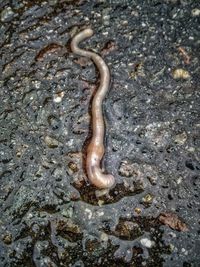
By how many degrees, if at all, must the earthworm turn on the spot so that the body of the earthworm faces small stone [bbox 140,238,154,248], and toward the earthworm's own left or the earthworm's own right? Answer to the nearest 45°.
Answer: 0° — it already faces it

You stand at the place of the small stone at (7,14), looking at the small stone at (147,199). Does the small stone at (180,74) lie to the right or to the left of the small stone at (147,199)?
left

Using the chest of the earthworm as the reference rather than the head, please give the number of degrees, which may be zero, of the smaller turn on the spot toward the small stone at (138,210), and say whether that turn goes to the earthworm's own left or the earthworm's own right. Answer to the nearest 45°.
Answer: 0° — it already faces it

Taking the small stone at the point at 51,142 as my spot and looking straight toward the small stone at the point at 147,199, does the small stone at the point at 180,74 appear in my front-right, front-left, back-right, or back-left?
front-left

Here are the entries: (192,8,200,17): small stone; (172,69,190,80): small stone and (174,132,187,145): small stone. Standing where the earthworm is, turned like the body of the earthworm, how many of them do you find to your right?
0

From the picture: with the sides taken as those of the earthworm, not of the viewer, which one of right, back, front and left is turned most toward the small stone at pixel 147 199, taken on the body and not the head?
front

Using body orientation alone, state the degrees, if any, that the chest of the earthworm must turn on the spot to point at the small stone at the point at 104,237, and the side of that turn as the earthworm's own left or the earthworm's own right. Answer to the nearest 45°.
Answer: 0° — it already faces it

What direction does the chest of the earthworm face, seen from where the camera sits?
toward the camera

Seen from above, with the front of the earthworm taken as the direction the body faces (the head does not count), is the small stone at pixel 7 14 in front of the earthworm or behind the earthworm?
behind
